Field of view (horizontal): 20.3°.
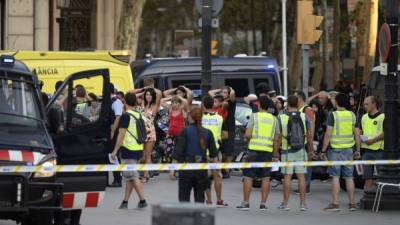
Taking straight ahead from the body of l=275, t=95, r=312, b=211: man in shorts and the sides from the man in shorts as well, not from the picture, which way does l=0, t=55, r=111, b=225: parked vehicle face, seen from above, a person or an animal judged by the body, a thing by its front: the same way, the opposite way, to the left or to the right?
the opposite way

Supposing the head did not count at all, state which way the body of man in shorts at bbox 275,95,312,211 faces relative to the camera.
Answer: away from the camera

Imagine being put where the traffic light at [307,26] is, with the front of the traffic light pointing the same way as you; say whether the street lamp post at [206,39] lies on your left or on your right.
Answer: on your right

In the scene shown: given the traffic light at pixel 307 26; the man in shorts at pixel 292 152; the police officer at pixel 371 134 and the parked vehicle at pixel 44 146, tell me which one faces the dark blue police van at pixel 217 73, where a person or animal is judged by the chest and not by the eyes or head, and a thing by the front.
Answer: the man in shorts

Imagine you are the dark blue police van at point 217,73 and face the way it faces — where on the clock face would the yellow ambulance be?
The yellow ambulance is roughly at 10 o'clock from the dark blue police van.

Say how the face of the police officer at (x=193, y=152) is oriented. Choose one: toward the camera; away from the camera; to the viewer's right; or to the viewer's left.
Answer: away from the camera
